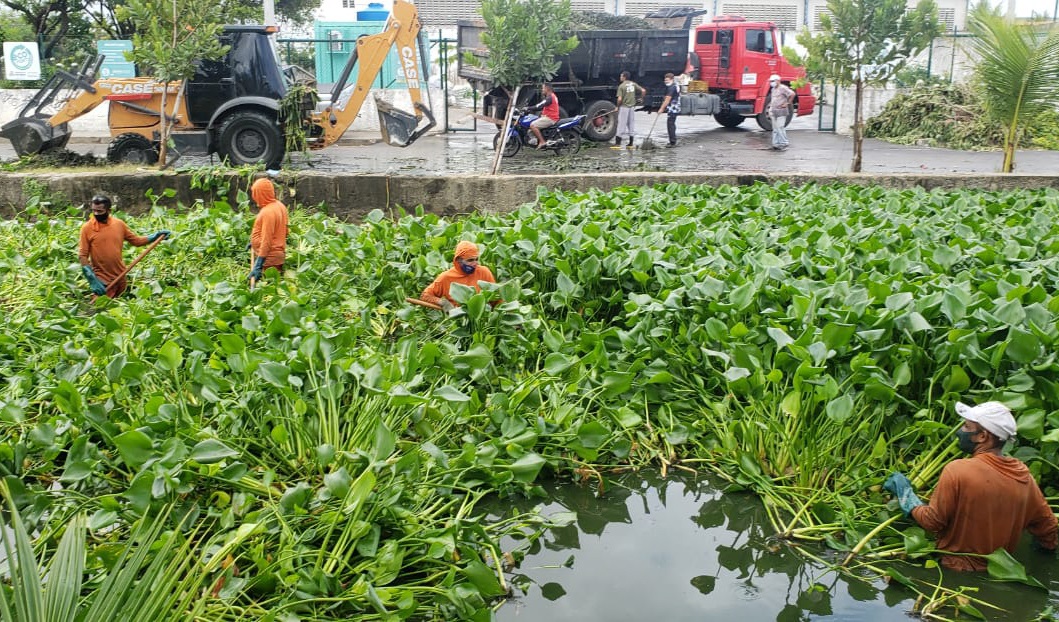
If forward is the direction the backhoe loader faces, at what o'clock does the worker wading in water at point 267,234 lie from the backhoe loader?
The worker wading in water is roughly at 9 o'clock from the backhoe loader.

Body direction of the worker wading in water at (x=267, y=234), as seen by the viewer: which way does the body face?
to the viewer's left

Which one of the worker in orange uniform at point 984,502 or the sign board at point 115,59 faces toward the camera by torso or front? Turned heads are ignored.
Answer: the sign board

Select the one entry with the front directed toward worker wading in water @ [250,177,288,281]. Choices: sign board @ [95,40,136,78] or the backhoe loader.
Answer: the sign board

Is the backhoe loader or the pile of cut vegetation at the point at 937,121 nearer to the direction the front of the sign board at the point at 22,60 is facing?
the backhoe loader

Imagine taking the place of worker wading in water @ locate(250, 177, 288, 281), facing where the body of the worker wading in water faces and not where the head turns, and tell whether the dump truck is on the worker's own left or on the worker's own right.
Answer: on the worker's own right

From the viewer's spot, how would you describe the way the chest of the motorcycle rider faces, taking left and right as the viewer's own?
facing to the left of the viewer

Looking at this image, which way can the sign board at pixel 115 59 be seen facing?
toward the camera

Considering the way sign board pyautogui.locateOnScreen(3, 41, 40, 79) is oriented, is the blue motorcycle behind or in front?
in front

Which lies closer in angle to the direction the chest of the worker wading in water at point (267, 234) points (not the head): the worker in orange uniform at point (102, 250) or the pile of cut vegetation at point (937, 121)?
the worker in orange uniform

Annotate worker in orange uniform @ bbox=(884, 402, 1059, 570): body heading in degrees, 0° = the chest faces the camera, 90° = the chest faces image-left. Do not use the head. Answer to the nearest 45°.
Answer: approximately 135°

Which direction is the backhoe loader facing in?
to the viewer's left

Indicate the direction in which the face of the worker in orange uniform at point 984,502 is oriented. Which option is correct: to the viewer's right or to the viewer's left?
to the viewer's left

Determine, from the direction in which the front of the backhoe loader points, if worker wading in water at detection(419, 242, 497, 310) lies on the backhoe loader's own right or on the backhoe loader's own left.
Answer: on the backhoe loader's own left

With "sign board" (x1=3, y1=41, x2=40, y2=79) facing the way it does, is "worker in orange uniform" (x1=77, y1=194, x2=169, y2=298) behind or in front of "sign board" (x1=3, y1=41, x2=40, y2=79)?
in front

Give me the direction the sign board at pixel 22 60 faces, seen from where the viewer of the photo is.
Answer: facing the viewer

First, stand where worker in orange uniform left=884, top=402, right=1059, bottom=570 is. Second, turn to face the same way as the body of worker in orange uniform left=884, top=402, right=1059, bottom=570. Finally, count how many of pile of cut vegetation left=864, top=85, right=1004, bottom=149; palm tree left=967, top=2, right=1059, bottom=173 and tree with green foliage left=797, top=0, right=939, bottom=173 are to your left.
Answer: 0
